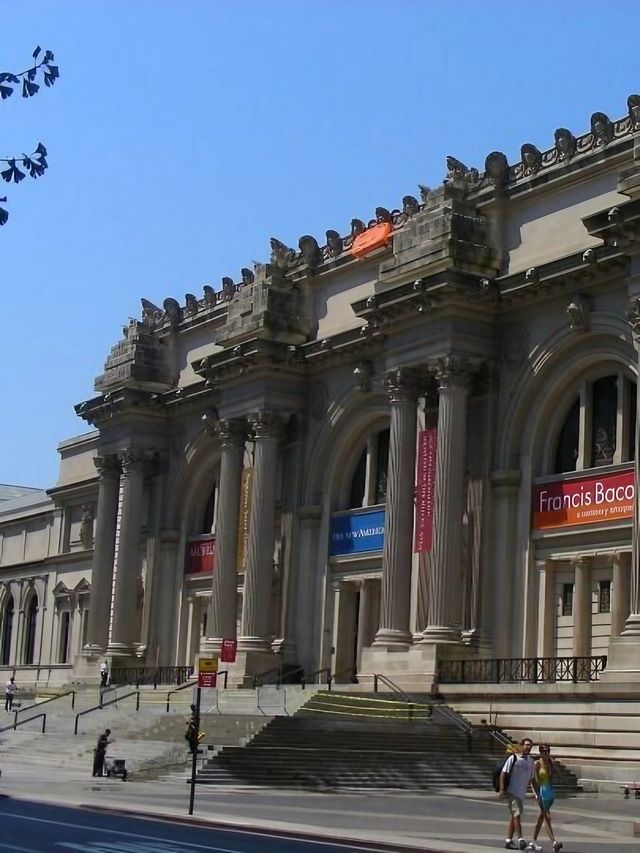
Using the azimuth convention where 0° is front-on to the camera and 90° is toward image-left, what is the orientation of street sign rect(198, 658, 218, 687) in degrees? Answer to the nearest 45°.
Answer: approximately 0°

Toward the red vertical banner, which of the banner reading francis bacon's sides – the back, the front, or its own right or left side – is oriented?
right

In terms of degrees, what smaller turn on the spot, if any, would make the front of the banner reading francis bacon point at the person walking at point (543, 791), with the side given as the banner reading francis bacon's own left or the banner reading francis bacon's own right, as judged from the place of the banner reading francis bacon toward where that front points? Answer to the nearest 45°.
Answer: approximately 45° to the banner reading francis bacon's own left

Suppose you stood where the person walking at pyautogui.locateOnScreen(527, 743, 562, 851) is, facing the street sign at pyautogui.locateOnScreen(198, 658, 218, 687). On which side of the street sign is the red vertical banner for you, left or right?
right

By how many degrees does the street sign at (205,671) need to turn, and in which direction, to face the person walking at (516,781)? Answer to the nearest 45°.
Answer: approximately 45° to its left
